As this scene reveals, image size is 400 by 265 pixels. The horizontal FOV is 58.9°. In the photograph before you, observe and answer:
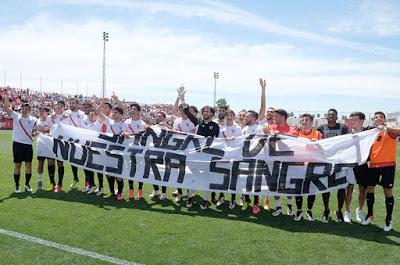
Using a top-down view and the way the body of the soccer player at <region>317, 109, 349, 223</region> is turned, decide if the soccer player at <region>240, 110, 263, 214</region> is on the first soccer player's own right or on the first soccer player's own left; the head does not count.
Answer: on the first soccer player's own right

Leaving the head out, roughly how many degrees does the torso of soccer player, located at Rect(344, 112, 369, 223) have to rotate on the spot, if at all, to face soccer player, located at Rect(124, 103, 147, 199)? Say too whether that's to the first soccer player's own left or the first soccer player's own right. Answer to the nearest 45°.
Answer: approximately 45° to the first soccer player's own right

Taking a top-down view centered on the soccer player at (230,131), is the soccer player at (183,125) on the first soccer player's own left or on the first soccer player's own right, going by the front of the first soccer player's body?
on the first soccer player's own right

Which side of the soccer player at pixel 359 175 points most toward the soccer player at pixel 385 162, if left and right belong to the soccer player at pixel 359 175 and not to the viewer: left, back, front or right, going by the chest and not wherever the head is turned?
left

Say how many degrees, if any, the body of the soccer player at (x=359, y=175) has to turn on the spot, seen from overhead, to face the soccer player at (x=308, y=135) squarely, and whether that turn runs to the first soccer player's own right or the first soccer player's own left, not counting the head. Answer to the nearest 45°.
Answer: approximately 45° to the first soccer player's own right

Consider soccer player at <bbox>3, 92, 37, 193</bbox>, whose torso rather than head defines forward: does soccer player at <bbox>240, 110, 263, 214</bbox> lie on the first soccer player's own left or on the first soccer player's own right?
on the first soccer player's own left

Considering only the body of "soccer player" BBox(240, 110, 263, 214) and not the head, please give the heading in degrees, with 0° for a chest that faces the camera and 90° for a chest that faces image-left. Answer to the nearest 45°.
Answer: approximately 45°

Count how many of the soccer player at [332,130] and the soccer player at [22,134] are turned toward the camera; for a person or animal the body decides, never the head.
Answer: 2

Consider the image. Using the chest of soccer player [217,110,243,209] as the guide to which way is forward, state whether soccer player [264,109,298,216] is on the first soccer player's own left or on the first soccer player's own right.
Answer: on the first soccer player's own left

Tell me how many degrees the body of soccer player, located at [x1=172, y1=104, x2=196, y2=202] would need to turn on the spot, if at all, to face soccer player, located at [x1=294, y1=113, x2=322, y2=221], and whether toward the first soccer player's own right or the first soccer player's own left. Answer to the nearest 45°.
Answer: approximately 90° to the first soccer player's own left
